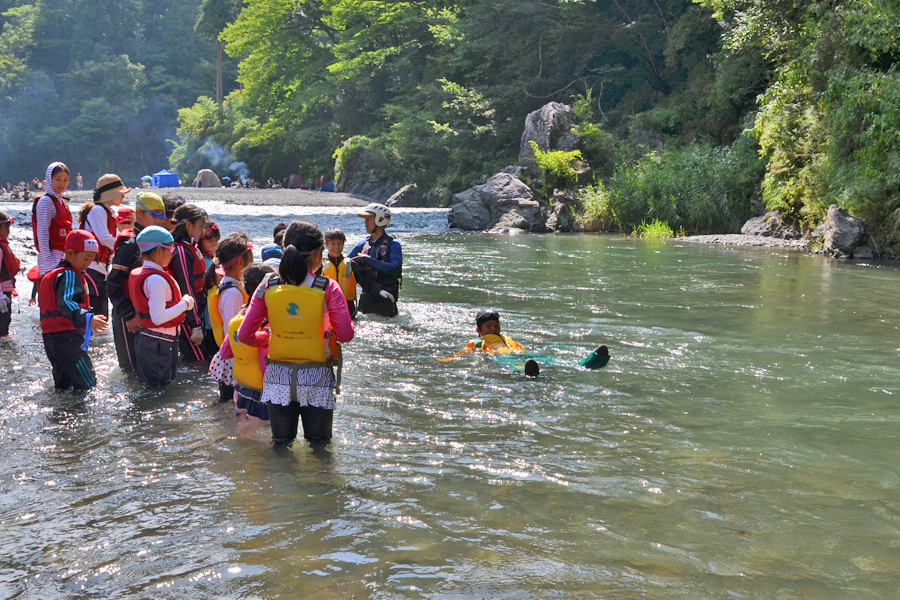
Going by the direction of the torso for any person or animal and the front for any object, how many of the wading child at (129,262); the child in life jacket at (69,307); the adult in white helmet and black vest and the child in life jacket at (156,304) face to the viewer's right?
3

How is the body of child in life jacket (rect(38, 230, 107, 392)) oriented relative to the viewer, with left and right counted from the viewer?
facing to the right of the viewer

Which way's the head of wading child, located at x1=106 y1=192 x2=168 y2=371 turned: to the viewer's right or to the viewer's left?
to the viewer's right

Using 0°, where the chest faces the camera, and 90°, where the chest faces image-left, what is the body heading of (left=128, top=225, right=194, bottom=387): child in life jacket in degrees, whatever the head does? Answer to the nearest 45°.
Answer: approximately 270°

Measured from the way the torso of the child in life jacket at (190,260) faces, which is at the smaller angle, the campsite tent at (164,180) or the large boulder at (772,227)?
the large boulder

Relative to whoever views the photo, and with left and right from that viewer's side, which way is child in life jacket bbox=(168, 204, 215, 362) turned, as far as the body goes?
facing to the right of the viewer

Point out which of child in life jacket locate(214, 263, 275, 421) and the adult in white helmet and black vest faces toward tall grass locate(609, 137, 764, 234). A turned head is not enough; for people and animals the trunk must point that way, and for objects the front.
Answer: the child in life jacket

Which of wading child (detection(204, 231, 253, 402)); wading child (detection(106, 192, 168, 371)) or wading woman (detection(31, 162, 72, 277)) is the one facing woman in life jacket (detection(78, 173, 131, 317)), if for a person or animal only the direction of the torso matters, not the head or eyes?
wading woman (detection(31, 162, 72, 277))

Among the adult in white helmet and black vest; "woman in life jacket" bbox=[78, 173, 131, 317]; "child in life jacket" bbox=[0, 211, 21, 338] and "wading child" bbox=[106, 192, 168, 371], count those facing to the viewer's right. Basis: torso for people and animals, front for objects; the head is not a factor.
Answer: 3

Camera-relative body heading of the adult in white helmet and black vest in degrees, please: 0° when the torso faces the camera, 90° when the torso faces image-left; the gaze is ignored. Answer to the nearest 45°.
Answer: approximately 45°

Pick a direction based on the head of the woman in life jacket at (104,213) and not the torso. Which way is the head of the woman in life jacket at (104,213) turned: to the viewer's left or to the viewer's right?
to the viewer's right

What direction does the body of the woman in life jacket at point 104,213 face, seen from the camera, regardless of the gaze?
to the viewer's right

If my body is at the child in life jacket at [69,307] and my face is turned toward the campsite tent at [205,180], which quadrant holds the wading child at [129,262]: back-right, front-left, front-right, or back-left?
front-right
